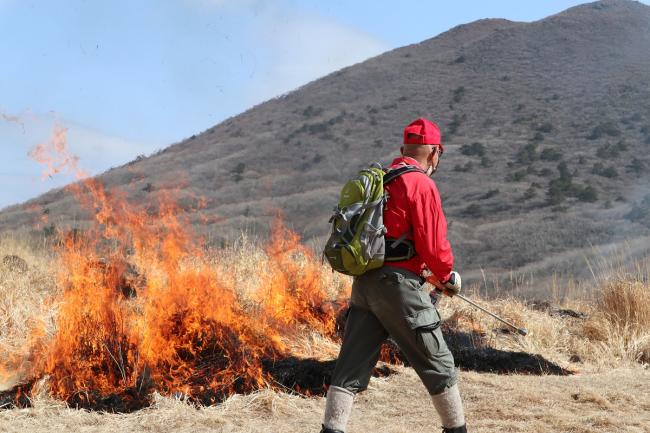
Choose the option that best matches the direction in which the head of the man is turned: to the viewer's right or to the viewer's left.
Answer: to the viewer's right

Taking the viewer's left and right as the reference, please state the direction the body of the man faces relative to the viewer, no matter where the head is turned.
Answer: facing away from the viewer and to the right of the viewer

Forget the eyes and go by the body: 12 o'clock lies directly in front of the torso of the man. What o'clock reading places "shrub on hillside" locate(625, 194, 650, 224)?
The shrub on hillside is roughly at 11 o'clock from the man.

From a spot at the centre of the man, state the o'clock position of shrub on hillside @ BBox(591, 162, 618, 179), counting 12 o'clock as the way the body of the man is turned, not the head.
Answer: The shrub on hillside is roughly at 11 o'clock from the man.

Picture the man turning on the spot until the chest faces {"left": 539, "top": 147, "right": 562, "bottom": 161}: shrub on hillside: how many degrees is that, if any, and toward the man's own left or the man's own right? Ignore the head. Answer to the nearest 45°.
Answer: approximately 45° to the man's own left

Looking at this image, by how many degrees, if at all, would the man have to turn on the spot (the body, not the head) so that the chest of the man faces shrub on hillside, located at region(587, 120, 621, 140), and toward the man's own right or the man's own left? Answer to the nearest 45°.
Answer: approximately 45° to the man's own left

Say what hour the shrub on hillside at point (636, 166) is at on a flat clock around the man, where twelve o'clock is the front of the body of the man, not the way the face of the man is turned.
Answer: The shrub on hillside is roughly at 11 o'clock from the man.
